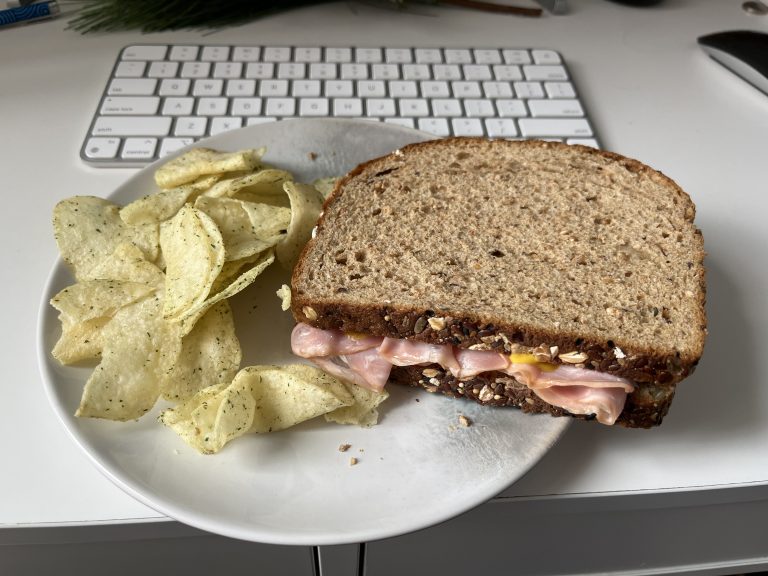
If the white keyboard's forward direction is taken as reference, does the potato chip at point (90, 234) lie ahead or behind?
ahead

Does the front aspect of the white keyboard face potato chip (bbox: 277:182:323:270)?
yes

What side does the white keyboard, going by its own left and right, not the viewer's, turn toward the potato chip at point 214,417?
front

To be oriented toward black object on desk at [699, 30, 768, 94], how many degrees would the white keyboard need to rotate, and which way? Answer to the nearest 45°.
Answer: approximately 90° to its left

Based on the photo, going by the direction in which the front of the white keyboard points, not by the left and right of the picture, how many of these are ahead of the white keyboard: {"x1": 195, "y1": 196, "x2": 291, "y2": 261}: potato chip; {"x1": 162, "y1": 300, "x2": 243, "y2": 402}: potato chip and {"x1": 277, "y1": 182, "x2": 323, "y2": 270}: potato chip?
3

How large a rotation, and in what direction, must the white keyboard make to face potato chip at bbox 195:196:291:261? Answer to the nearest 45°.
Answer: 0° — it already faces it

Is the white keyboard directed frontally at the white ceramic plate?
yes

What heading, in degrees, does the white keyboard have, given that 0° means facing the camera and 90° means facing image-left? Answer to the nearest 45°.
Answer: approximately 0°

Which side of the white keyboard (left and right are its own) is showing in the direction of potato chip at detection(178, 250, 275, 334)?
front

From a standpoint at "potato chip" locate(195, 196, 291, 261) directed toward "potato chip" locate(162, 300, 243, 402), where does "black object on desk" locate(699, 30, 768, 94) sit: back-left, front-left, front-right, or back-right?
back-left
